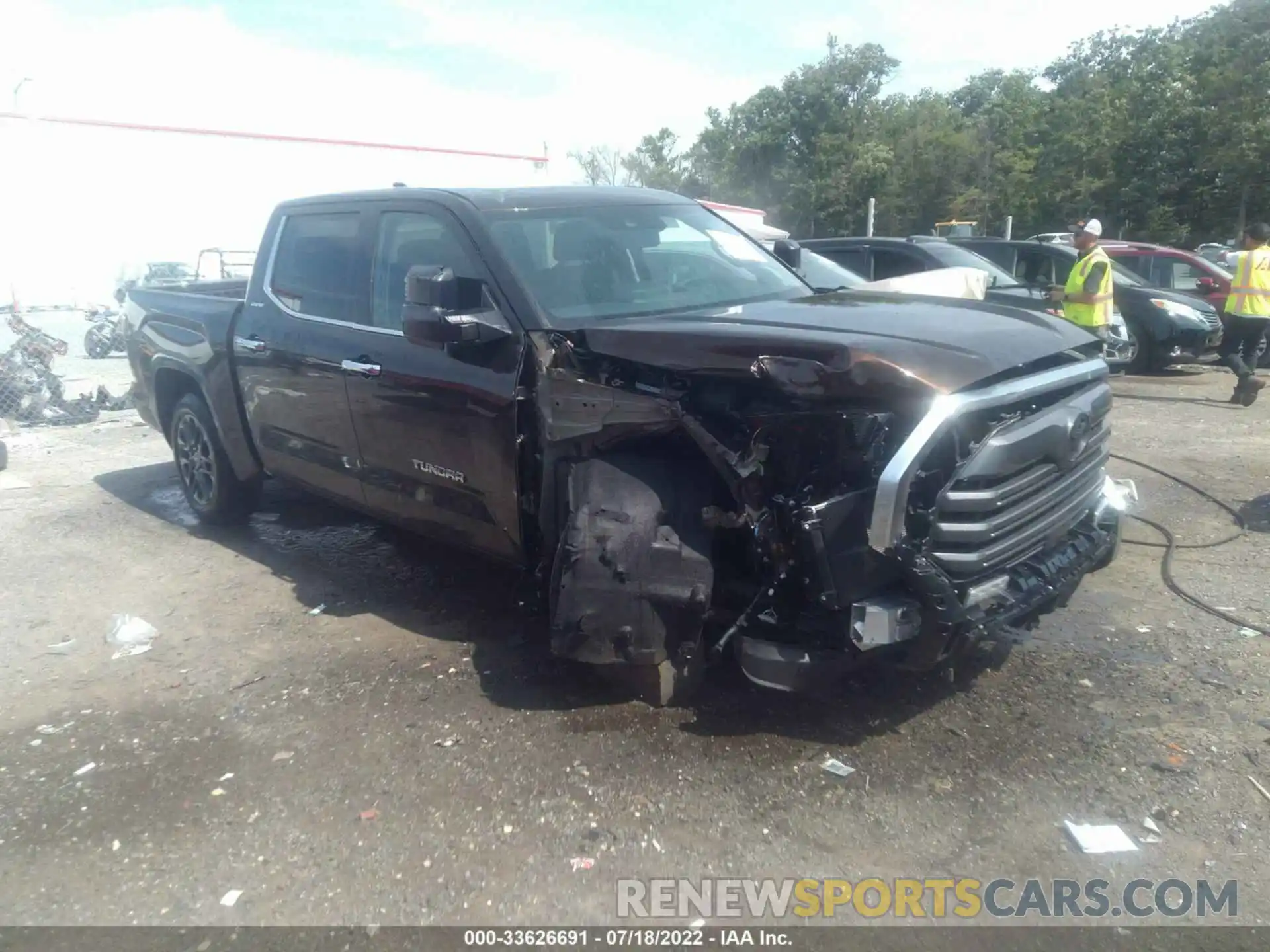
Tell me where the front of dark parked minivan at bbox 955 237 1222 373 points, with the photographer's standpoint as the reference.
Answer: facing the viewer and to the right of the viewer

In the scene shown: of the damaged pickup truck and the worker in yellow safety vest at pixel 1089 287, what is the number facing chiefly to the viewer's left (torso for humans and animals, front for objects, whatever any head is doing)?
1

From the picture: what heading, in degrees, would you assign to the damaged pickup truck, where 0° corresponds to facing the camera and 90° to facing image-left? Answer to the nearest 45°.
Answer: approximately 315°

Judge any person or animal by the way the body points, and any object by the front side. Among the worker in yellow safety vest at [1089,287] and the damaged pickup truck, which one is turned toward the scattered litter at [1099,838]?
the damaged pickup truck

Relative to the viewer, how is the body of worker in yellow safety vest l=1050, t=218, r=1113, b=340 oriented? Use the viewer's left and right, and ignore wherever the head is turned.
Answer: facing to the left of the viewer

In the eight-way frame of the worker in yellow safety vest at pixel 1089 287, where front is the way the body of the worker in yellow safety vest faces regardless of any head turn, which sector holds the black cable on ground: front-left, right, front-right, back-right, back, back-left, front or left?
left

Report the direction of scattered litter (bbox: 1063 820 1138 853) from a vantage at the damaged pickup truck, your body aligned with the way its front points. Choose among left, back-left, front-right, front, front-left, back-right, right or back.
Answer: front

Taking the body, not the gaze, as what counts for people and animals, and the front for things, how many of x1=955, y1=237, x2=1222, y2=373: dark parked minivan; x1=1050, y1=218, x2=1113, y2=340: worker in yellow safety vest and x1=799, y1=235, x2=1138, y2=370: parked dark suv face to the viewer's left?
1

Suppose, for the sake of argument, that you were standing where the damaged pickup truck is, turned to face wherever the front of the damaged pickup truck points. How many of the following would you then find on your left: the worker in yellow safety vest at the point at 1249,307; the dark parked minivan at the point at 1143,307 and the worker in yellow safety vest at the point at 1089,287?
3

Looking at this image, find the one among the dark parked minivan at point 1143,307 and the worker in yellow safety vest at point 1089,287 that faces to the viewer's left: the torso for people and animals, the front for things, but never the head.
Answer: the worker in yellow safety vest

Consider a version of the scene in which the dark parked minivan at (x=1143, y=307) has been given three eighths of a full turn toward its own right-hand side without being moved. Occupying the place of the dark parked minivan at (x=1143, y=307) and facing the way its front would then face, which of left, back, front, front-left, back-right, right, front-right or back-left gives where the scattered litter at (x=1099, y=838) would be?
left

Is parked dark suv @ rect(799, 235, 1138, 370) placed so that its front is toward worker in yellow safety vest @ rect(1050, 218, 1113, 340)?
yes

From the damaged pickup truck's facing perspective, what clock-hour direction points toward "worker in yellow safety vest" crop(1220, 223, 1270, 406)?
The worker in yellow safety vest is roughly at 9 o'clock from the damaged pickup truck.

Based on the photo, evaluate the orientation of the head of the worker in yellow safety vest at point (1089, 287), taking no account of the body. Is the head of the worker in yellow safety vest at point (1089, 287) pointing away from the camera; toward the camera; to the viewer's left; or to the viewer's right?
to the viewer's left

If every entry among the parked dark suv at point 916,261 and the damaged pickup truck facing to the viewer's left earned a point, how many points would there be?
0

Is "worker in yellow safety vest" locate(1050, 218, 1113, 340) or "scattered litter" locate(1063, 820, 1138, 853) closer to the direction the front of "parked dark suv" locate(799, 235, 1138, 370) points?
the worker in yellow safety vest
